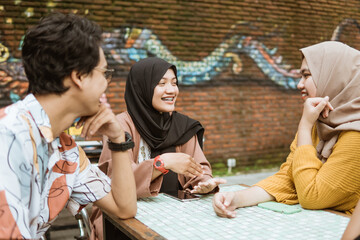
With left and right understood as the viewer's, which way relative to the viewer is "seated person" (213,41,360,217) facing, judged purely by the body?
facing to the left of the viewer

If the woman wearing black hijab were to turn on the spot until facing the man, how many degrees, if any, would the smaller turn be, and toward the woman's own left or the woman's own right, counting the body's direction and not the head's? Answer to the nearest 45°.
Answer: approximately 45° to the woman's own right

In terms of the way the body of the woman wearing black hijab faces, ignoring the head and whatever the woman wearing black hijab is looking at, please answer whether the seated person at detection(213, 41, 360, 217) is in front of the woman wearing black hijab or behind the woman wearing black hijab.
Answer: in front

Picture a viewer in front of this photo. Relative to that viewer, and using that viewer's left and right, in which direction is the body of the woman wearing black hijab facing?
facing the viewer and to the right of the viewer

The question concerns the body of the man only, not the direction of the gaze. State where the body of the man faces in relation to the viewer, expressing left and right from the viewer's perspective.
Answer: facing to the right of the viewer

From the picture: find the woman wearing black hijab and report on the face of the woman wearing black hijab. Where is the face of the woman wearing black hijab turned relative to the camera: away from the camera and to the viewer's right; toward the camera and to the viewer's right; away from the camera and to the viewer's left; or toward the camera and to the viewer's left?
toward the camera and to the viewer's right

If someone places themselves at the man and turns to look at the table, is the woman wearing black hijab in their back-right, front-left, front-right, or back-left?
front-left

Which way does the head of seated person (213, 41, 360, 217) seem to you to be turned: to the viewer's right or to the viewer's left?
to the viewer's left

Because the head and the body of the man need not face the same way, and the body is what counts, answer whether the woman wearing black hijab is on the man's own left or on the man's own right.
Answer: on the man's own left
